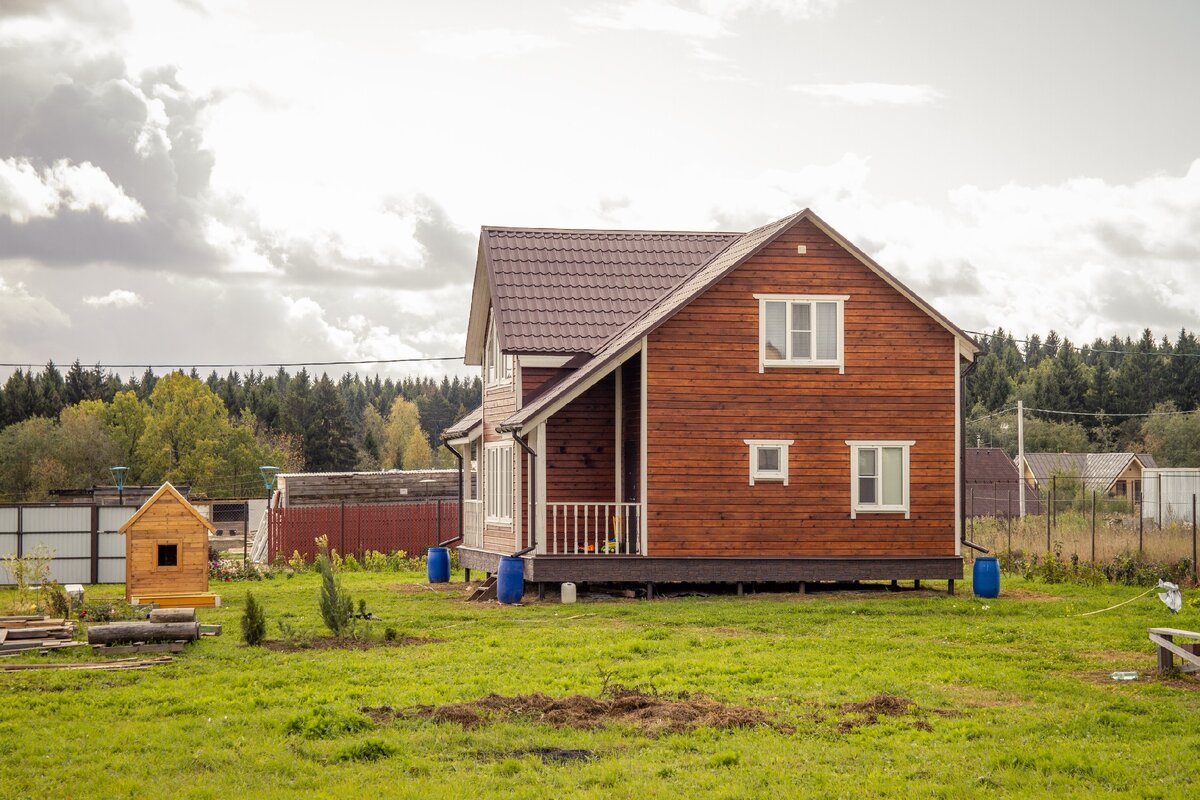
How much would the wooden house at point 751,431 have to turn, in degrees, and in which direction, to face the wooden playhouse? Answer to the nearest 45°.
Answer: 0° — it already faces it

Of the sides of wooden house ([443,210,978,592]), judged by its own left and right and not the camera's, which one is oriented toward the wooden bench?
left

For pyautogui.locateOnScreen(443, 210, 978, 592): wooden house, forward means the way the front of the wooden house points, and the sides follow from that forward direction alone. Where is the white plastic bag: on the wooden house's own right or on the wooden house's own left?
on the wooden house's own left

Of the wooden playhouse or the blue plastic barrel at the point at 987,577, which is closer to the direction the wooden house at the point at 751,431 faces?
the wooden playhouse

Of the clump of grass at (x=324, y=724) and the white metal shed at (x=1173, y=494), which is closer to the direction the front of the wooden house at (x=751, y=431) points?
the clump of grass

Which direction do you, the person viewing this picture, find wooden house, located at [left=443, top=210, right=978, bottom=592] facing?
facing to the left of the viewer
